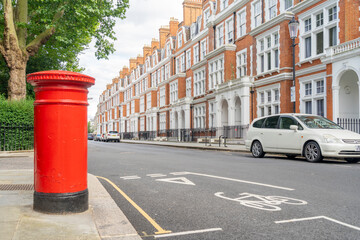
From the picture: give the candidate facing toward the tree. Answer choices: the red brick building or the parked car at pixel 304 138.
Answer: the red brick building

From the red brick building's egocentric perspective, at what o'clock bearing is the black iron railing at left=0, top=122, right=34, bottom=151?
The black iron railing is roughly at 12 o'clock from the red brick building.

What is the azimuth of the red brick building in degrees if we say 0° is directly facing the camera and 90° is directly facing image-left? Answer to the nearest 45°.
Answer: approximately 45°

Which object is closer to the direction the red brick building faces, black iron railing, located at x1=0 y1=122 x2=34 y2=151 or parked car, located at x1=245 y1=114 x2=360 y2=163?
the black iron railing

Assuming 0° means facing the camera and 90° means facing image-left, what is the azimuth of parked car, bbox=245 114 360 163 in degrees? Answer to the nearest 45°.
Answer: approximately 315°

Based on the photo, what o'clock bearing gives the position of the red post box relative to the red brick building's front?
The red post box is roughly at 11 o'clock from the red brick building.
